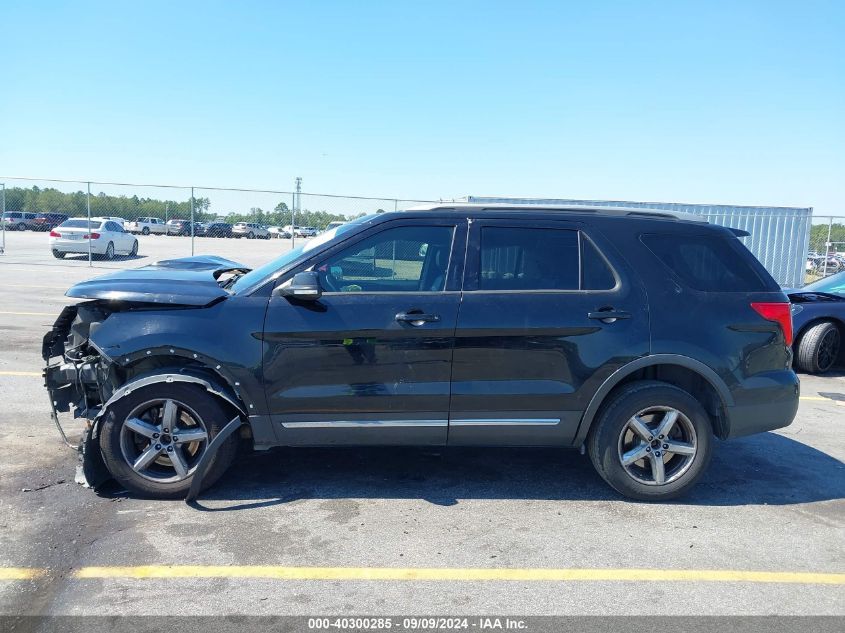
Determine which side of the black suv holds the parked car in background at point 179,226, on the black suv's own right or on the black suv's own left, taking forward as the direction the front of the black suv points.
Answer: on the black suv's own right

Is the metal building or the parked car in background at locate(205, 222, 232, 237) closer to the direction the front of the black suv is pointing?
the parked car in background

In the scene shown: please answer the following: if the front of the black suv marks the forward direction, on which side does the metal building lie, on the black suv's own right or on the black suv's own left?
on the black suv's own right

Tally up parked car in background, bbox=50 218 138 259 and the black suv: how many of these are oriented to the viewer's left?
1

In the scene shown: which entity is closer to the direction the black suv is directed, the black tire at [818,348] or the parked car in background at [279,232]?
the parked car in background

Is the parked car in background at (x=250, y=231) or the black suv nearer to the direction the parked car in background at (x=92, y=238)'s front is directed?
the parked car in background

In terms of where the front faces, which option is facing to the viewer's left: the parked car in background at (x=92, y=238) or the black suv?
the black suv

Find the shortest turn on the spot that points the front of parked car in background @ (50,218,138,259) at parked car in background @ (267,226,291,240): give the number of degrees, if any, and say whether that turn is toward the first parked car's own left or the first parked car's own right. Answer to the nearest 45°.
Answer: approximately 45° to the first parked car's own right

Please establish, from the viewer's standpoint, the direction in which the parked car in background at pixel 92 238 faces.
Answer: facing away from the viewer and to the right of the viewer

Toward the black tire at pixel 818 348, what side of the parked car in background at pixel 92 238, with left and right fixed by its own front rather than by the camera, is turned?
right

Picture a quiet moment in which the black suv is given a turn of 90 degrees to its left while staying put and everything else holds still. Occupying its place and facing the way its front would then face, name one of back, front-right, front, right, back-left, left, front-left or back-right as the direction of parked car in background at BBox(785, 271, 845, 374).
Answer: back-left

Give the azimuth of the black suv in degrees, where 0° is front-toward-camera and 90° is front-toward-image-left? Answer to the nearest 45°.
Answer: approximately 90°

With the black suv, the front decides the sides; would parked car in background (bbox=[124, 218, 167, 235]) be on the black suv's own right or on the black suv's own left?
on the black suv's own right

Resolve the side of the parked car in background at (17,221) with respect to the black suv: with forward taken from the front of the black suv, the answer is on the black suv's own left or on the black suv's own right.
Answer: on the black suv's own right
